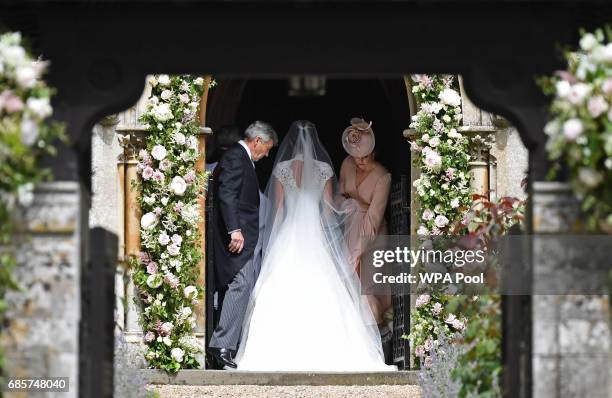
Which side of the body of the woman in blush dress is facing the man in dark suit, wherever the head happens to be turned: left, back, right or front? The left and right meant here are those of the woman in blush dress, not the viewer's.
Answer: front

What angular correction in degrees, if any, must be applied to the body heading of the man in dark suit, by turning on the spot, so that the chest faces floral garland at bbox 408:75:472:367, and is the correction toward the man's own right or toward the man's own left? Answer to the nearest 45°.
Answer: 0° — they already face it

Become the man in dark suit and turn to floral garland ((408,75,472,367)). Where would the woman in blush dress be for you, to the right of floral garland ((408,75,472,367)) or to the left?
left

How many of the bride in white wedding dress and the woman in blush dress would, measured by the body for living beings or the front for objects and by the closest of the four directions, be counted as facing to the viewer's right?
0

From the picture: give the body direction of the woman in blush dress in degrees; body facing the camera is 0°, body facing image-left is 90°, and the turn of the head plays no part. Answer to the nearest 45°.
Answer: approximately 45°

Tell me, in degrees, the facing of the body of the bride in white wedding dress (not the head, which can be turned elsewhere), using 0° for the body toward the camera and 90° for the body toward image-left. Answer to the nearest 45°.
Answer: approximately 180°

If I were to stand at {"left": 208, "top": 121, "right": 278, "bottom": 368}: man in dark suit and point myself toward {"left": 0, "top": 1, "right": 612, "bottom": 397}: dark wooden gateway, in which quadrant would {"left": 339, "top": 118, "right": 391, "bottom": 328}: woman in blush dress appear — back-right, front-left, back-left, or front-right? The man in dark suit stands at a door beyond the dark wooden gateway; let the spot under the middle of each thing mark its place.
back-left

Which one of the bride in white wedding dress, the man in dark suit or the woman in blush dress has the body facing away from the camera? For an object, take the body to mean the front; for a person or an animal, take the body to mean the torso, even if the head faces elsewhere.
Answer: the bride in white wedding dress
